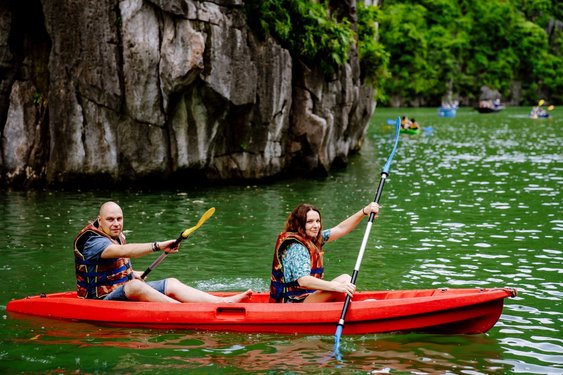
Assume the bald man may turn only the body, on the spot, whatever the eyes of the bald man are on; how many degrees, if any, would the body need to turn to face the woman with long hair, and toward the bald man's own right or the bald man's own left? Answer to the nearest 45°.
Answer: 0° — they already face them

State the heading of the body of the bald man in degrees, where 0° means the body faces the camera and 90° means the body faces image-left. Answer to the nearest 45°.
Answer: approximately 270°
